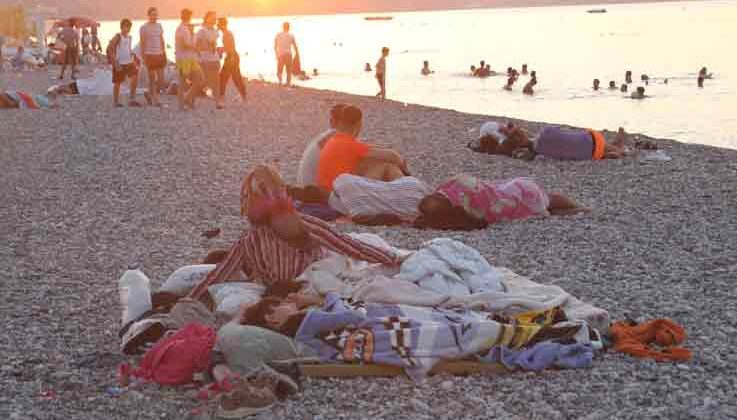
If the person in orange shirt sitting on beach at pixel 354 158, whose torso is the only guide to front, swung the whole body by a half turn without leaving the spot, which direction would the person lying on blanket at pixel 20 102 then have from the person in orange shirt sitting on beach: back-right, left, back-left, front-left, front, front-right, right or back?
right

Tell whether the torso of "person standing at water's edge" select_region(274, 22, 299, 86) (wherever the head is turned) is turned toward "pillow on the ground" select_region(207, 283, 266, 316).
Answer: yes

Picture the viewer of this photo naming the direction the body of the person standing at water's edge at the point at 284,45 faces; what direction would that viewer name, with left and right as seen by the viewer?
facing the viewer

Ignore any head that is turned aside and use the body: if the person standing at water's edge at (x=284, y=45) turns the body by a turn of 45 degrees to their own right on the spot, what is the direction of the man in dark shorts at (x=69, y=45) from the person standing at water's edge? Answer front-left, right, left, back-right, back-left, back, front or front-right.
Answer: right

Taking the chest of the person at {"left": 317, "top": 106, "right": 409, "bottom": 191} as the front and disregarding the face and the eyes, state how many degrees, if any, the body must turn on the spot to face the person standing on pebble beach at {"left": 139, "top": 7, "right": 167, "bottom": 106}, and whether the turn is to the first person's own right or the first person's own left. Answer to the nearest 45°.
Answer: approximately 90° to the first person's own left

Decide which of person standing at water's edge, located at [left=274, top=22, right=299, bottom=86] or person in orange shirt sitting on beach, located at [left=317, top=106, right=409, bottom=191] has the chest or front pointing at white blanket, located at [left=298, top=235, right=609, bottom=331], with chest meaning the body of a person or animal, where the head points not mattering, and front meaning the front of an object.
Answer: the person standing at water's edge

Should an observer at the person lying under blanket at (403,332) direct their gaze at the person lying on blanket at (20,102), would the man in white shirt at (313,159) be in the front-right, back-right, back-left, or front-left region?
front-right

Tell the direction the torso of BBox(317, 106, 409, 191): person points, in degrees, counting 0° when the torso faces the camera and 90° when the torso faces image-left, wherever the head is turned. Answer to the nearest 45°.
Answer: approximately 225°

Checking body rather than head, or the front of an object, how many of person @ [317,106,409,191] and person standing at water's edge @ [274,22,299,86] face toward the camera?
1

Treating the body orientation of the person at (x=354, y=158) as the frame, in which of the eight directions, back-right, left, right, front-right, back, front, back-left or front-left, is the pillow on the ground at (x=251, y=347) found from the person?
back-right

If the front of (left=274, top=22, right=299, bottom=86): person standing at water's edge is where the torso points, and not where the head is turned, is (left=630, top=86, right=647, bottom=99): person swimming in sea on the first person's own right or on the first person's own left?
on the first person's own left
